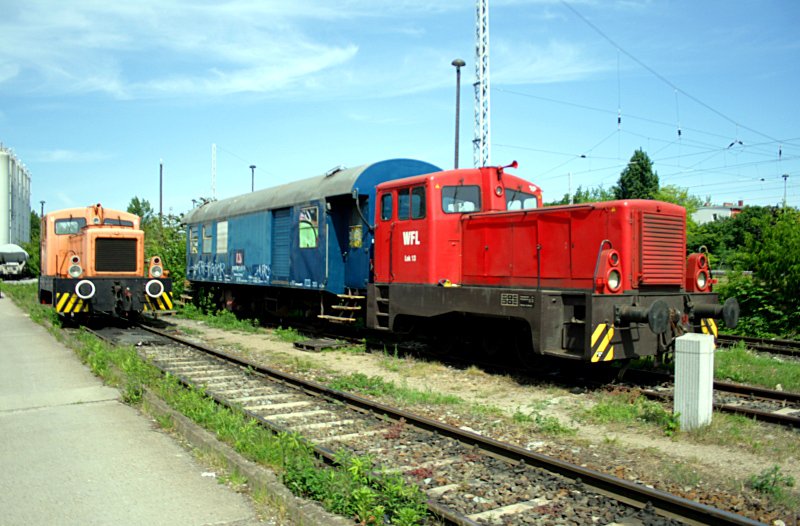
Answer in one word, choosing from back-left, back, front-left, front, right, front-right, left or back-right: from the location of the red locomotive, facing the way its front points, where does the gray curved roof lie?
back

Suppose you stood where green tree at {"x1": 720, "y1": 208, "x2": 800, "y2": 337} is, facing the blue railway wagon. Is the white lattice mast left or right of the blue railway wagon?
right

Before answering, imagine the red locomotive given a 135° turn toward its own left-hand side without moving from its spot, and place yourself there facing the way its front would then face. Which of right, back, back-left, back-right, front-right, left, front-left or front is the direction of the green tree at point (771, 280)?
front-right

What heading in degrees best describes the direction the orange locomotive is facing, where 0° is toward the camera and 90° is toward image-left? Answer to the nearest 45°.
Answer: approximately 0°

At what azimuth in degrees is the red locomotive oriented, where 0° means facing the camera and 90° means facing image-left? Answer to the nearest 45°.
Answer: approximately 315°
